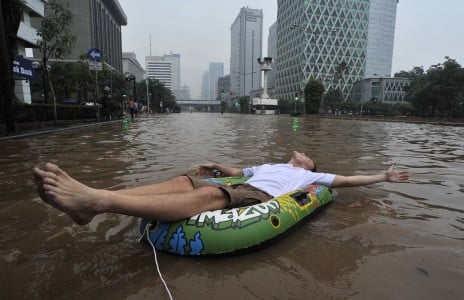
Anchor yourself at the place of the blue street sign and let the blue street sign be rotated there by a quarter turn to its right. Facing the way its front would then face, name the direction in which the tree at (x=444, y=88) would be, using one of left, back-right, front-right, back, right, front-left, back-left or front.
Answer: back

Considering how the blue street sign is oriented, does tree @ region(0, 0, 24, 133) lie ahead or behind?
ahead

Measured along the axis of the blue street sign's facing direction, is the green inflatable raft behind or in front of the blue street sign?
in front

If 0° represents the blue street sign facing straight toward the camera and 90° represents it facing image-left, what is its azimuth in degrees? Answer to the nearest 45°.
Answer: approximately 0°
